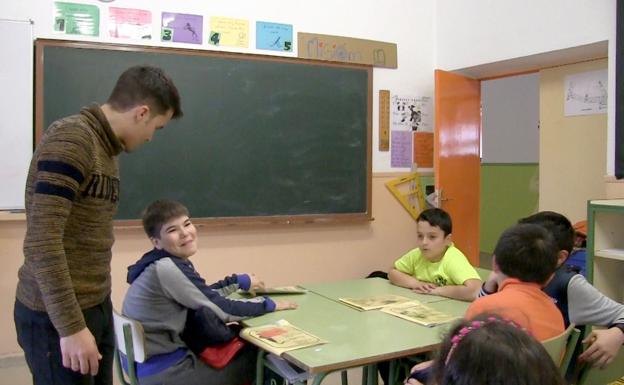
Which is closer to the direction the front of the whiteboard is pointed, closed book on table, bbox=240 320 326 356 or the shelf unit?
the closed book on table

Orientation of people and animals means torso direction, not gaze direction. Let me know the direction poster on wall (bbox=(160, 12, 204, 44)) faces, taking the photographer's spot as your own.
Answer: facing the viewer

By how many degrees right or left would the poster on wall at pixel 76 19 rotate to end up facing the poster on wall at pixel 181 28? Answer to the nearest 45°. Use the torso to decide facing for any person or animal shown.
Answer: approximately 90° to its left

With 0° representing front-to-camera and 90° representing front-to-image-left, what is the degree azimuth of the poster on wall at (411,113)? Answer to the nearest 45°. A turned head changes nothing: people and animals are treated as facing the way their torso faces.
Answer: approximately 0°

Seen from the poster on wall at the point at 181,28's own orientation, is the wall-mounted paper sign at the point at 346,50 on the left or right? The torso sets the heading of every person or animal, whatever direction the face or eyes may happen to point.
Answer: on its left

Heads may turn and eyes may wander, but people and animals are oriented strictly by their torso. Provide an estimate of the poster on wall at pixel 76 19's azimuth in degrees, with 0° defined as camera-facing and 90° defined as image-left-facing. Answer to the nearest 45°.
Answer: approximately 0°

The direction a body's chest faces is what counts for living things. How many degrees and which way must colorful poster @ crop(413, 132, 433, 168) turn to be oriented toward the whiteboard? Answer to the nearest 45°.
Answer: approximately 45° to its right

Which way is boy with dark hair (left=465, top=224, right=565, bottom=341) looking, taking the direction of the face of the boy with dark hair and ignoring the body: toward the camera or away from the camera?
away from the camera

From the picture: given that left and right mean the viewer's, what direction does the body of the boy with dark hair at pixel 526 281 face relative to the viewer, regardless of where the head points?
facing away from the viewer and to the left of the viewer

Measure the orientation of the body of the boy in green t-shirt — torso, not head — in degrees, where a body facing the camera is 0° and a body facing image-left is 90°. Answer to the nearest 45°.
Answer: approximately 45°

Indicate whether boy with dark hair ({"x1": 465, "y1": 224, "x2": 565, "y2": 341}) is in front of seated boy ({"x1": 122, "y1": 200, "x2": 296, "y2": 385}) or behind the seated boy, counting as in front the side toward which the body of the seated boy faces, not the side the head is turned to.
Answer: in front

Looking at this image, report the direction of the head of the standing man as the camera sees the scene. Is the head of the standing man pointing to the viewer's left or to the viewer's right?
to the viewer's right

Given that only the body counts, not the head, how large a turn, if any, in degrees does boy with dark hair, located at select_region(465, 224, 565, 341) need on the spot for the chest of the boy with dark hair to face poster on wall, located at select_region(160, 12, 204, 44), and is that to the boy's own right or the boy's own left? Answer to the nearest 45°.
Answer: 0° — they already face it

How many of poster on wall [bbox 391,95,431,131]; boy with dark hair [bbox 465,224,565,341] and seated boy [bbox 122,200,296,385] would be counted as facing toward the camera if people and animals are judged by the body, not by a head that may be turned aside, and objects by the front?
1

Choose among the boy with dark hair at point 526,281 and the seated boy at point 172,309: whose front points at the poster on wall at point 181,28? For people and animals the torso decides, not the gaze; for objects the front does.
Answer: the boy with dark hair

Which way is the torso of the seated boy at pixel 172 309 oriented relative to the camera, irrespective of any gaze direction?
to the viewer's right

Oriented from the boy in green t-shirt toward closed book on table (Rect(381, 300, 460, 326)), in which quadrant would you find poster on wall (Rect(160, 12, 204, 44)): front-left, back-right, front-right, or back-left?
back-right

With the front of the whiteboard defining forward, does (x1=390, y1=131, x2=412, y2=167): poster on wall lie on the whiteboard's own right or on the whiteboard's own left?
on the whiteboard's own left
